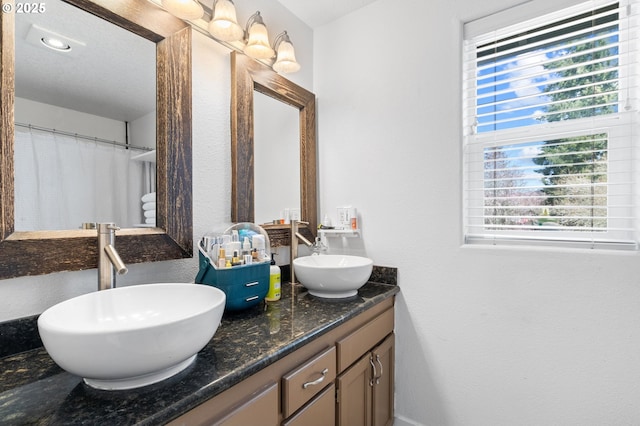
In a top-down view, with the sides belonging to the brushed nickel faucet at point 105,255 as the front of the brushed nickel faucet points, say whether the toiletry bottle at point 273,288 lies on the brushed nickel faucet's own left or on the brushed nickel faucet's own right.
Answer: on the brushed nickel faucet's own left

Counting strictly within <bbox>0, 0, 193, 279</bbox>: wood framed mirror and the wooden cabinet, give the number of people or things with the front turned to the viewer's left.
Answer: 0

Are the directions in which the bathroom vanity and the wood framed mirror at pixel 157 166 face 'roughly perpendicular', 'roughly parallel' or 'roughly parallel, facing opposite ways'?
roughly parallel

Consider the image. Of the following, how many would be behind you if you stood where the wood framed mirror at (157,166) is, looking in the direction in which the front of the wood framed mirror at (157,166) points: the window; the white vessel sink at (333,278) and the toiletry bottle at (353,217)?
0

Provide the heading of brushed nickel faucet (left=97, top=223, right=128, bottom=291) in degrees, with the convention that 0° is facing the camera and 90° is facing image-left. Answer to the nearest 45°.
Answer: approximately 315°

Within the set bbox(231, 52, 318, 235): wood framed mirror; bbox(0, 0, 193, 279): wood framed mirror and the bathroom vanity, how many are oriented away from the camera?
0

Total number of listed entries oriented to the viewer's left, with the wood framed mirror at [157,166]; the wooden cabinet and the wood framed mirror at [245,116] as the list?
0

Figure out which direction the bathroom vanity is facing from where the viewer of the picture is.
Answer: facing the viewer and to the right of the viewer

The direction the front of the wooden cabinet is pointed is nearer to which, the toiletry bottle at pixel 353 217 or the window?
the window

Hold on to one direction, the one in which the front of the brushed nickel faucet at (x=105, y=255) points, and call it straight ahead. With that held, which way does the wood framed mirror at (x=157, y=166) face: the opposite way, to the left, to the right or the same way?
the same way
